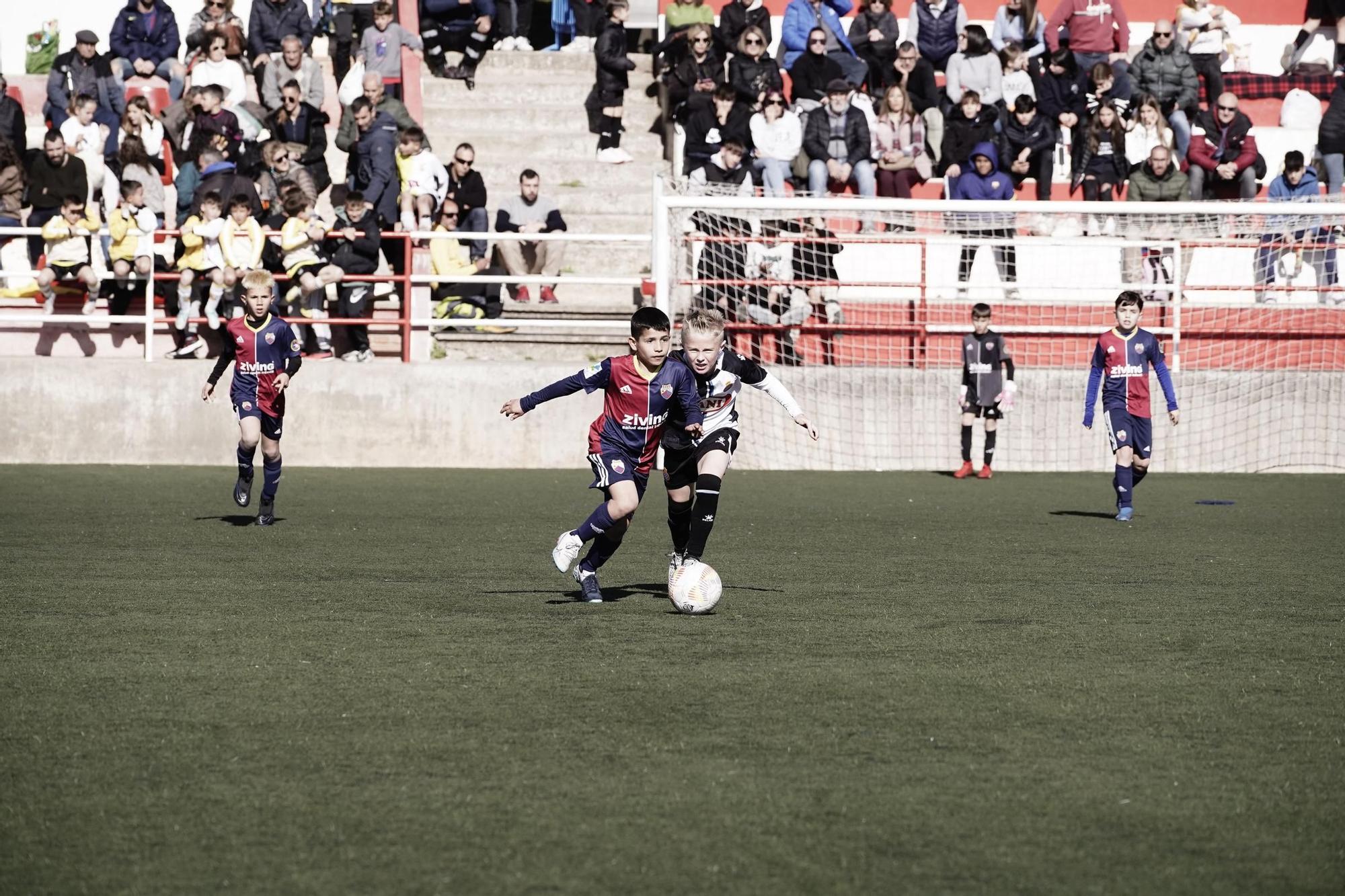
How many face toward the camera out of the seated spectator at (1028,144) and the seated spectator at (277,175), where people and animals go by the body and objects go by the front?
2

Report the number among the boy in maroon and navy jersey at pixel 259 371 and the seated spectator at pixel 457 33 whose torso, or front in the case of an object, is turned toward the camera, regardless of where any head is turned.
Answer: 2

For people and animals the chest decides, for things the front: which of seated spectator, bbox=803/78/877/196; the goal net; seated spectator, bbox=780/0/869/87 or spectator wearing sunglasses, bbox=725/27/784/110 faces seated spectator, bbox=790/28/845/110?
seated spectator, bbox=780/0/869/87

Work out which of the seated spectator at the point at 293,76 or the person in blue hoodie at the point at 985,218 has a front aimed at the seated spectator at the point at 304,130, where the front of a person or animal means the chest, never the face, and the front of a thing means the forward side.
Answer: the seated spectator at the point at 293,76
